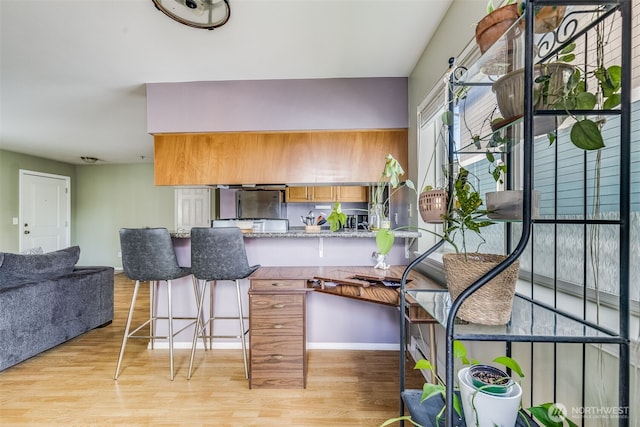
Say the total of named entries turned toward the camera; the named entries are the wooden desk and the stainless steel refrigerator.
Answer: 2

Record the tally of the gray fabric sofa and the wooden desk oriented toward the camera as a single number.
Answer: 1

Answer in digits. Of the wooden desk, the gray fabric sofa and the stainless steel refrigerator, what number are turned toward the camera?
2

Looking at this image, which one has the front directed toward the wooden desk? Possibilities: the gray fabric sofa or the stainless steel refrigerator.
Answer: the stainless steel refrigerator

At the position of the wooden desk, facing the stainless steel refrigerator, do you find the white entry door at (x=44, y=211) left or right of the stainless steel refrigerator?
left

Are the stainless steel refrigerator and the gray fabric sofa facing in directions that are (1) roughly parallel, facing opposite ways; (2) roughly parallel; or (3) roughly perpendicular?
roughly perpendicular

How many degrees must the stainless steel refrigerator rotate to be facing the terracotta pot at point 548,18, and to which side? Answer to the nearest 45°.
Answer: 0° — it already faces it
